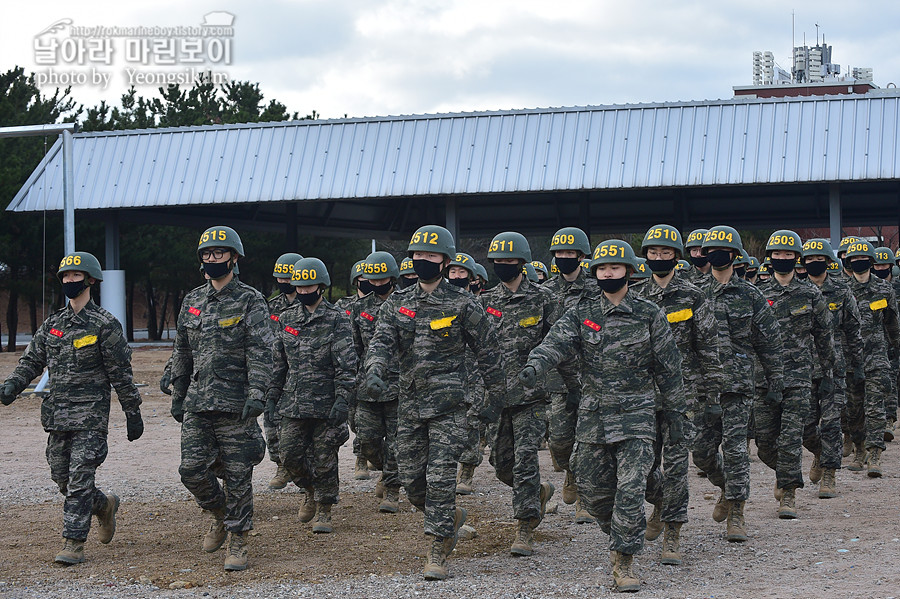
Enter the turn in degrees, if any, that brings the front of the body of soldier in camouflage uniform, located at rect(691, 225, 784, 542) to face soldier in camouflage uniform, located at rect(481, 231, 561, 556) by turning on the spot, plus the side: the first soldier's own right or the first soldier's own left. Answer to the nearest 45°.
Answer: approximately 90° to the first soldier's own right

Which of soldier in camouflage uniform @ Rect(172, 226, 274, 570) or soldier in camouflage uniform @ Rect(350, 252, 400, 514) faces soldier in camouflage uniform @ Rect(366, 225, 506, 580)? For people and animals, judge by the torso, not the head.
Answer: soldier in camouflage uniform @ Rect(350, 252, 400, 514)

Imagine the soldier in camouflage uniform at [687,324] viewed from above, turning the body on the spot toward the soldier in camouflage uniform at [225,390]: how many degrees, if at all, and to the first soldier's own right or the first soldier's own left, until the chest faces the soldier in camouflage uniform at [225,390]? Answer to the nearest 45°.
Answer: approximately 90° to the first soldier's own right

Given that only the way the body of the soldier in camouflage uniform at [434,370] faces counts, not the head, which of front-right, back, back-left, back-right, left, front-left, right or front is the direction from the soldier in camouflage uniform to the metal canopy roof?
back-right

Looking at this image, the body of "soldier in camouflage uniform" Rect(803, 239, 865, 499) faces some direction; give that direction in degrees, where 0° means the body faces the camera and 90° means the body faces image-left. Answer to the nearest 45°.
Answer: approximately 0°

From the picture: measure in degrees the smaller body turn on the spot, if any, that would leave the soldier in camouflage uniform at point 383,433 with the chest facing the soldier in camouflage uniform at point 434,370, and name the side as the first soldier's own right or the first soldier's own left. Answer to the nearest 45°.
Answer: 0° — they already face them

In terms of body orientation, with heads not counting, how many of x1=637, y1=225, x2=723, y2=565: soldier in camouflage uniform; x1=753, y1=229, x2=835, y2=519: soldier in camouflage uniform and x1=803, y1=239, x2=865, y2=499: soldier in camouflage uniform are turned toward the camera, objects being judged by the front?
3

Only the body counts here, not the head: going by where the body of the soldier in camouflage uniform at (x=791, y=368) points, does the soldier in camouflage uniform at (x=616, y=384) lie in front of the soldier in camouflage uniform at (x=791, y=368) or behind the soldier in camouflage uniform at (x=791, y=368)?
in front

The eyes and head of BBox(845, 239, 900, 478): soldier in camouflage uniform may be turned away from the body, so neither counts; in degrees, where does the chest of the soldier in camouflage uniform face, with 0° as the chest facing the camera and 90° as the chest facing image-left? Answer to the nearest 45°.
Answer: approximately 0°
